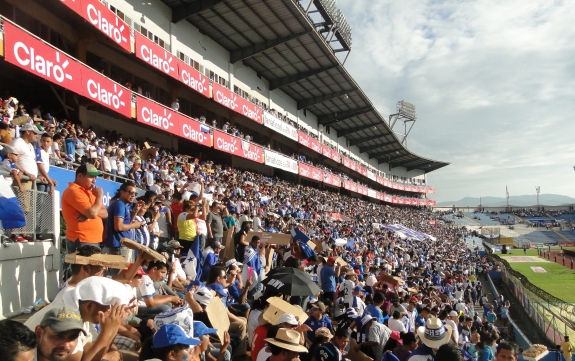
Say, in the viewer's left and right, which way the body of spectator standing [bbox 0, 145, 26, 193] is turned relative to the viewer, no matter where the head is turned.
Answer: facing to the right of the viewer

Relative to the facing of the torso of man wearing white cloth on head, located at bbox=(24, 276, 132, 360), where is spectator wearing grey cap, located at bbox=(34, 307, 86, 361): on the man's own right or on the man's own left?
on the man's own right

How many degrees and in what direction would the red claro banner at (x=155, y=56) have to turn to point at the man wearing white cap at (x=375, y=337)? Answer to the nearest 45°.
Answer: approximately 45° to its right

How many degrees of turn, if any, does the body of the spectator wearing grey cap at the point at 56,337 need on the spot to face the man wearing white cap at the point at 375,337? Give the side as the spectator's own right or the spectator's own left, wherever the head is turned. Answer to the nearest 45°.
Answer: approximately 90° to the spectator's own left

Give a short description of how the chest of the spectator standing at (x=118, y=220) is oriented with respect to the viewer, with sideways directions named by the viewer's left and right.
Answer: facing to the right of the viewer

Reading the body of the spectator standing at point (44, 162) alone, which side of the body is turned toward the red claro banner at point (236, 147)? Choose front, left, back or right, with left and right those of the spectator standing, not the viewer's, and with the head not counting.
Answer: left

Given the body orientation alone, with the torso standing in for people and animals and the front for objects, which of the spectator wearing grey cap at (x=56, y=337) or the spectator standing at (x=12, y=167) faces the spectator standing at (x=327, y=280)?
the spectator standing at (x=12, y=167)

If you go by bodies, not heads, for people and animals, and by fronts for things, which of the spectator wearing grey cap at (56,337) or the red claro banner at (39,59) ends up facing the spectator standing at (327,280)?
the red claro banner

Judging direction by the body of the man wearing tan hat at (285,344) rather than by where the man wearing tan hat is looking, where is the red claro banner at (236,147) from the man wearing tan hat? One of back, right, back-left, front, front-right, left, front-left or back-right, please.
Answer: left
